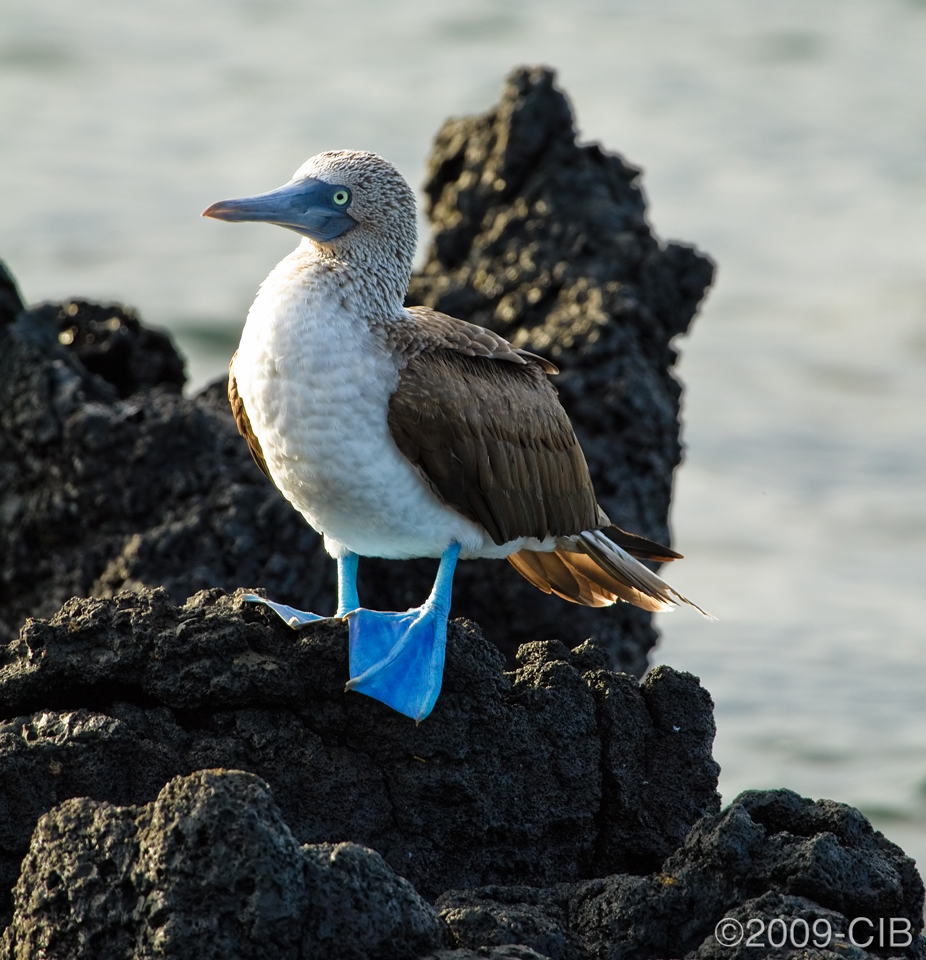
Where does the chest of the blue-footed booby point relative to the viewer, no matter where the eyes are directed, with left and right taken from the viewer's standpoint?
facing the viewer and to the left of the viewer
